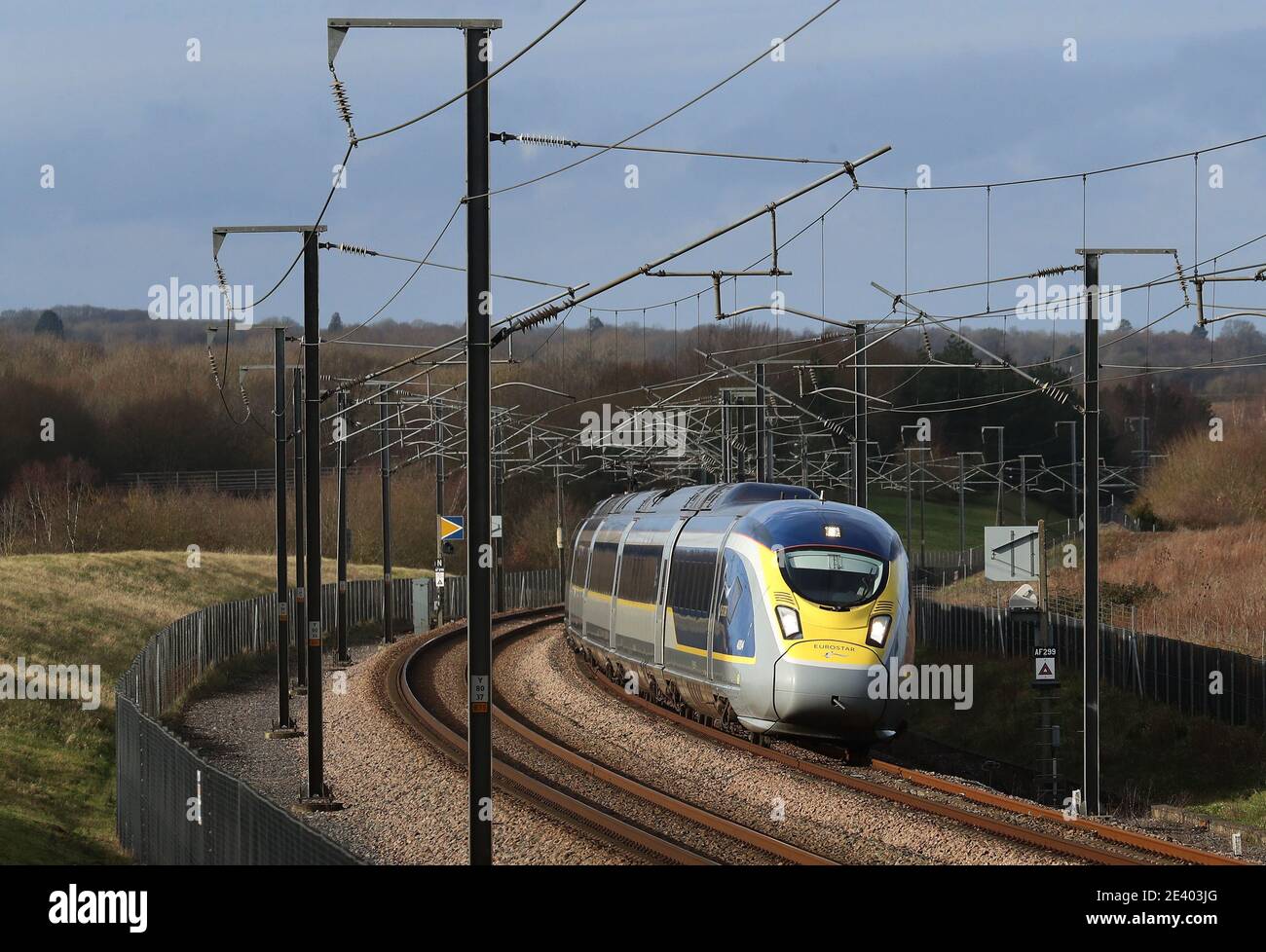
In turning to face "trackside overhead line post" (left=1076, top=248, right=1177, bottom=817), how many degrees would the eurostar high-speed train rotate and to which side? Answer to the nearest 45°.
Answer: approximately 45° to its left

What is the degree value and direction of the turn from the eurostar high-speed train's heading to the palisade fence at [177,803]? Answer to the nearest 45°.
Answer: approximately 90° to its right

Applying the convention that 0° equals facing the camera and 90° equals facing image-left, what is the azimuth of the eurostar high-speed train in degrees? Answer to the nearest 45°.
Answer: approximately 315°

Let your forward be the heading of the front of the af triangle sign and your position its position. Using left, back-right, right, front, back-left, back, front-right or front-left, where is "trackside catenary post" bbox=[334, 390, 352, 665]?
back-right

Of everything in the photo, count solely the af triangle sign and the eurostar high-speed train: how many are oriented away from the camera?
0

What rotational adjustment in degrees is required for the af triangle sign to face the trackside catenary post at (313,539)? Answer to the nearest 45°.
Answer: approximately 90° to its right

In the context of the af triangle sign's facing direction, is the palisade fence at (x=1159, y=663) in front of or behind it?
behind

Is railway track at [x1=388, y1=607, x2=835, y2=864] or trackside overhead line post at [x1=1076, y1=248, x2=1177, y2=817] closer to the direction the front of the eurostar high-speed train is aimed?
the trackside overhead line post

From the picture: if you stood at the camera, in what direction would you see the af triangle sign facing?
facing the viewer

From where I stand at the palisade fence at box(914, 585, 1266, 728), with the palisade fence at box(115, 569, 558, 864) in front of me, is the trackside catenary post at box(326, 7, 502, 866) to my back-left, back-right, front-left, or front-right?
front-left

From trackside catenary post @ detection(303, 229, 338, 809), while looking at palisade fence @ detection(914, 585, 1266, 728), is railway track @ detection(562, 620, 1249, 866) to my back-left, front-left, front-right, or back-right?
front-right
